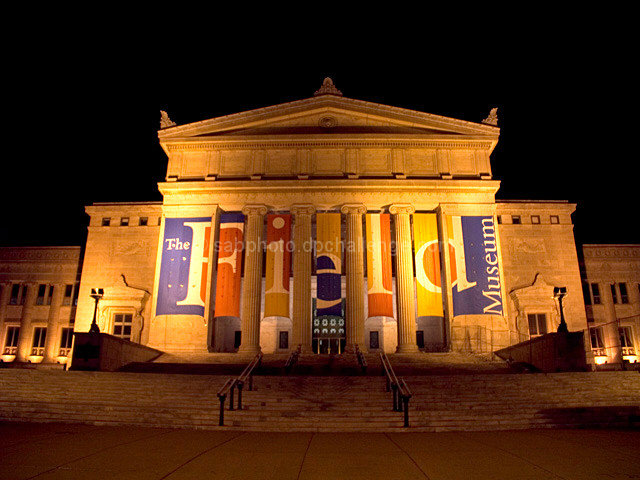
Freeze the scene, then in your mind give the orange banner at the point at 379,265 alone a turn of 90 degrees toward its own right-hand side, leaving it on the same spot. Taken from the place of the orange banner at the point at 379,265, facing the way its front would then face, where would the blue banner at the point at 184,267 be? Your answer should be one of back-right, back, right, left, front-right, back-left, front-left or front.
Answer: front

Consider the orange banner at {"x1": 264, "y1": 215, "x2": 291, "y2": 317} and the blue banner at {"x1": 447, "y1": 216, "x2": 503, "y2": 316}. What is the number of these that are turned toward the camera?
2

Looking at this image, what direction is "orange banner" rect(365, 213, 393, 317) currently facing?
toward the camera

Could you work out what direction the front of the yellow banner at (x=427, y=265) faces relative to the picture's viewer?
facing the viewer

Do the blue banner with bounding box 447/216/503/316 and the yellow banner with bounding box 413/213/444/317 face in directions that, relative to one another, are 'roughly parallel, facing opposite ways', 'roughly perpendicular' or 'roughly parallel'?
roughly parallel

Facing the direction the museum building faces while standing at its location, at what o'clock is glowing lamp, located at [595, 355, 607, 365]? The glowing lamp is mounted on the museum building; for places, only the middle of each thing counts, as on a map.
The glowing lamp is roughly at 9 o'clock from the museum building.

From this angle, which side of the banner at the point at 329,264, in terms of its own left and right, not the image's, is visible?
front

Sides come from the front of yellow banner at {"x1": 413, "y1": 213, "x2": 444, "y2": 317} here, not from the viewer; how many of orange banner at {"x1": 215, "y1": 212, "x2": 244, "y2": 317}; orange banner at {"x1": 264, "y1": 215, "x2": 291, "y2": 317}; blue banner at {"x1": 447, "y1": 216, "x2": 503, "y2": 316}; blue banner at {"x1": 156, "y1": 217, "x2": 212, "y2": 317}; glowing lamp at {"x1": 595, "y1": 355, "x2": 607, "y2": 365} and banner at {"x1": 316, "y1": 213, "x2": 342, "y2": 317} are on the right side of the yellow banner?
4

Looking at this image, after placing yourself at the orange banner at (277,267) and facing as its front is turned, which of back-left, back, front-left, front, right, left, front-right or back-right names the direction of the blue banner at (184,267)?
right

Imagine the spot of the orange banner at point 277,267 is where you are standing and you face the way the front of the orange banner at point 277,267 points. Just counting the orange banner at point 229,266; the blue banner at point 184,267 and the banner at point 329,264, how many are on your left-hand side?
1

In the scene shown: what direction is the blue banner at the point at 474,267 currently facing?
toward the camera

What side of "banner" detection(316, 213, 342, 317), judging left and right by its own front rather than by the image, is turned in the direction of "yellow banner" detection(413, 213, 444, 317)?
left

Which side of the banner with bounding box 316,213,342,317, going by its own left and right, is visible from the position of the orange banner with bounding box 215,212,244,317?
right
